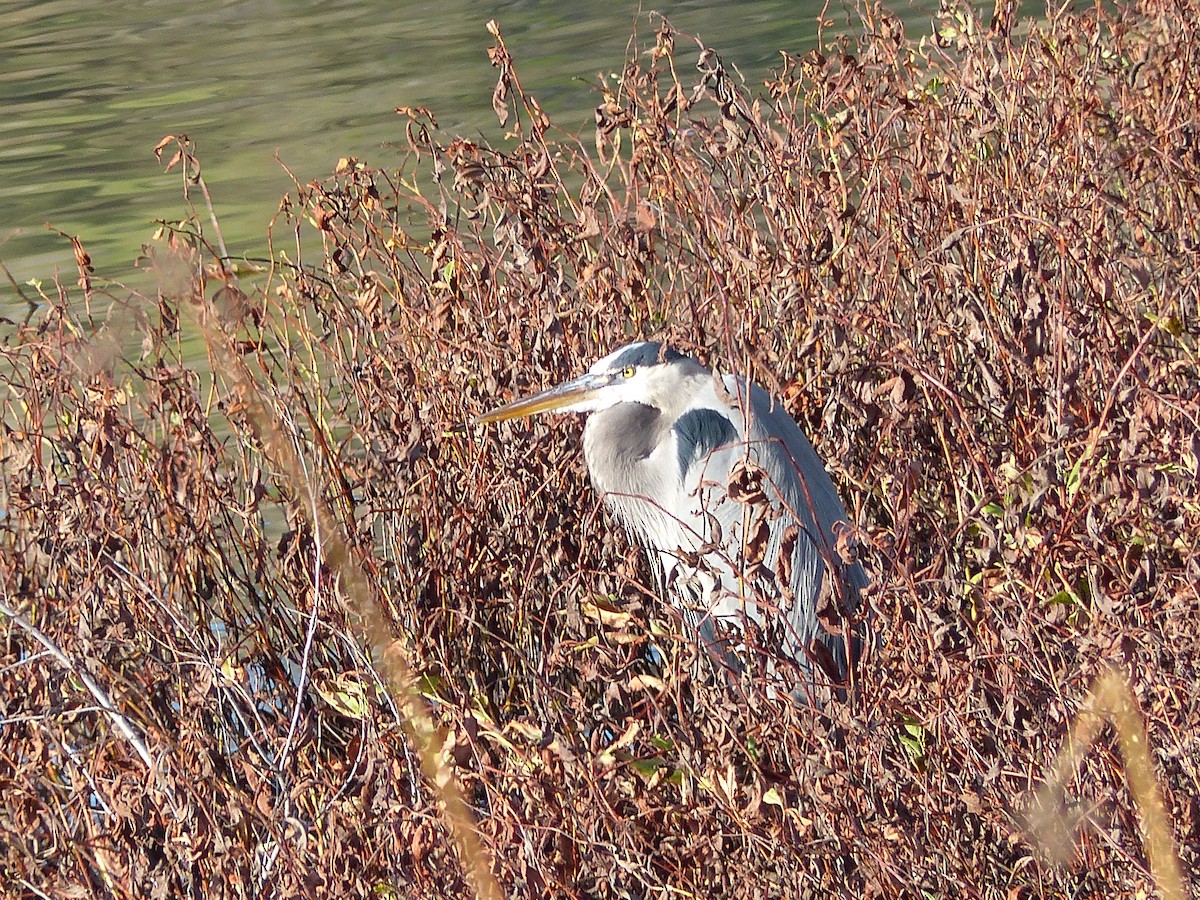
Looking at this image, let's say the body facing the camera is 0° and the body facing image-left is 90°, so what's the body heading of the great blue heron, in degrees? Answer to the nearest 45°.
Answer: approximately 90°
